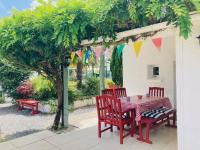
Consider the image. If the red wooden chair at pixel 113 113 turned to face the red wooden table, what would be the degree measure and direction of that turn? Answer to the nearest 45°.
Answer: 0° — it already faces it

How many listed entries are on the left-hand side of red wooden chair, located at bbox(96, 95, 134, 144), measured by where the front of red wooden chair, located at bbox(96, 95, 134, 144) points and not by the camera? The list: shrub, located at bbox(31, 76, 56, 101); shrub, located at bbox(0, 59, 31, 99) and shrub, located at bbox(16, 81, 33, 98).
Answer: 3

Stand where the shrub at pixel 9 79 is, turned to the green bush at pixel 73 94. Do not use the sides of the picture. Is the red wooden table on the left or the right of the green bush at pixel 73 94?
right

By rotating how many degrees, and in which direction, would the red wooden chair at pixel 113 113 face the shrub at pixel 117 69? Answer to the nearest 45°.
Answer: approximately 45° to its left

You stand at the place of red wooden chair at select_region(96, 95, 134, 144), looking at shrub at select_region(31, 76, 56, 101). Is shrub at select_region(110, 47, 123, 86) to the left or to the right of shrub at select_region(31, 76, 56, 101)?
right

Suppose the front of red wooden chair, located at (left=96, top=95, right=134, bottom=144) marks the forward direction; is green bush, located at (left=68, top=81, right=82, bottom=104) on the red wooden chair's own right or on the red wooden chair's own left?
on the red wooden chair's own left

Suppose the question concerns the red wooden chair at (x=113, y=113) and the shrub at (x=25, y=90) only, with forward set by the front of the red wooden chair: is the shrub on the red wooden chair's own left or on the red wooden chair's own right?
on the red wooden chair's own left

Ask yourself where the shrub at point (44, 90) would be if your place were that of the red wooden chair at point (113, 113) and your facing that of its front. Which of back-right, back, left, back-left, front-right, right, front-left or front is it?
left

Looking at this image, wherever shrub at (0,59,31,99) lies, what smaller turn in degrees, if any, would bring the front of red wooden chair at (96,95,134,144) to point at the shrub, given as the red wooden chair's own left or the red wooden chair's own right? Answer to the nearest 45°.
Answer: approximately 90° to the red wooden chair's own left

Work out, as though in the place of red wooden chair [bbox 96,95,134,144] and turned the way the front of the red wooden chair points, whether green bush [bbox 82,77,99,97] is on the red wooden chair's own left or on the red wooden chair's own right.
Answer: on the red wooden chair's own left

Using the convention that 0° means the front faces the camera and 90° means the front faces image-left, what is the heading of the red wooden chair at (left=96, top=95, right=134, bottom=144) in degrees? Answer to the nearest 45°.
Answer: approximately 225°

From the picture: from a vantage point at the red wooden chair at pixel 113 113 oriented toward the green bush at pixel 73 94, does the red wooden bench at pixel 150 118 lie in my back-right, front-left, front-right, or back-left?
back-right
